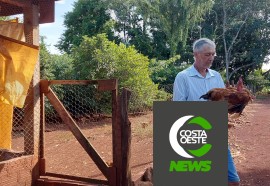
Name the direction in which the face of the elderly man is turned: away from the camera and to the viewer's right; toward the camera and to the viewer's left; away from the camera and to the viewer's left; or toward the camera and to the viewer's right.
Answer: toward the camera and to the viewer's right

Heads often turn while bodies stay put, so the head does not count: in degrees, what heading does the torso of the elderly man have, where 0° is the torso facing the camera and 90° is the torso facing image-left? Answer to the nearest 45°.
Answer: approximately 315°

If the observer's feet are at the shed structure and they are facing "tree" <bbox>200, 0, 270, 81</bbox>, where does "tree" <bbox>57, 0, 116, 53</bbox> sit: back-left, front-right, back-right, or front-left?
front-left

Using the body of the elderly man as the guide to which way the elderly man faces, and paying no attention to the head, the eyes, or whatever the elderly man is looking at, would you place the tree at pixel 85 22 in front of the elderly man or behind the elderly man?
behind

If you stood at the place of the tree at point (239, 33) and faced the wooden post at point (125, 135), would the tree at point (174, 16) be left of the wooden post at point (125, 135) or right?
right

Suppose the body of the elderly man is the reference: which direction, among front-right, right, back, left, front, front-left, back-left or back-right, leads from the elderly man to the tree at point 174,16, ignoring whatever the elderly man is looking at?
back-left

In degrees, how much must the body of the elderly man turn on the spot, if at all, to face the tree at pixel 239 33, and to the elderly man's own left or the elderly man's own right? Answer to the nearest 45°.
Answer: approximately 135° to the elderly man's own left
